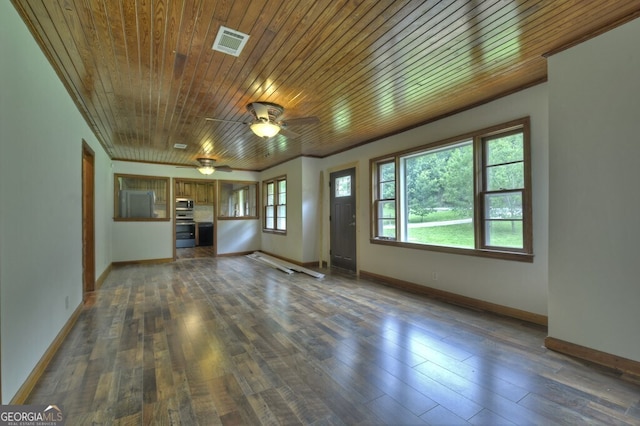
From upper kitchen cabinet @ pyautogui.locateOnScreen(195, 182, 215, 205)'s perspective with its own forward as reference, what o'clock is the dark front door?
The dark front door is roughly at 11 o'clock from the upper kitchen cabinet.

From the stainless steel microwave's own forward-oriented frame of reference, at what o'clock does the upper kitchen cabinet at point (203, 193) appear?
The upper kitchen cabinet is roughly at 9 o'clock from the stainless steel microwave.

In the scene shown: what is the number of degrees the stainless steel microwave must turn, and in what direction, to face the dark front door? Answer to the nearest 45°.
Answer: approximately 45° to its left

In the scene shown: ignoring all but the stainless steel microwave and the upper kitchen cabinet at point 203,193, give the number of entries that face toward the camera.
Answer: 2

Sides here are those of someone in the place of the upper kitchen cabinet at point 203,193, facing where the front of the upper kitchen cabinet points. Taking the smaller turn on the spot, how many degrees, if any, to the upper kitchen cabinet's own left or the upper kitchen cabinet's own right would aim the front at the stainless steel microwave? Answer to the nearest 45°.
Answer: approximately 90° to the upper kitchen cabinet's own right

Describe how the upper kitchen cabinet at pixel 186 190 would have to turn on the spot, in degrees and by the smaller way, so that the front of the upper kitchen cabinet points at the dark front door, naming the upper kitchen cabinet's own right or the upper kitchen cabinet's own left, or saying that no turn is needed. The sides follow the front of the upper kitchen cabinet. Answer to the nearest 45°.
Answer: approximately 45° to the upper kitchen cabinet's own left

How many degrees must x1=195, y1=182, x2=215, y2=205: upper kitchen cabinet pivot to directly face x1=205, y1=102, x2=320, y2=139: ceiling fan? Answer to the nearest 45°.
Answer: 0° — it already faces it

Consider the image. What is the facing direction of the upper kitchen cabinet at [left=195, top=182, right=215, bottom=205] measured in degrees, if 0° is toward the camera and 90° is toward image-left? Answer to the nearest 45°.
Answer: approximately 0°

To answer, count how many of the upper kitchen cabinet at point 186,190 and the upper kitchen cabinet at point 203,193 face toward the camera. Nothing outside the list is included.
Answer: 2

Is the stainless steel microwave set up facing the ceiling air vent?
yes
